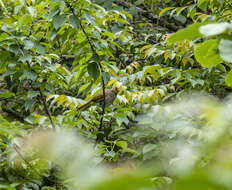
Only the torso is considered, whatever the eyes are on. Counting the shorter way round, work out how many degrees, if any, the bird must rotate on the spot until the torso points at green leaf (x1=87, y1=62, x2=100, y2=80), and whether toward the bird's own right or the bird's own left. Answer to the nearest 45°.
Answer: approximately 90° to the bird's own right

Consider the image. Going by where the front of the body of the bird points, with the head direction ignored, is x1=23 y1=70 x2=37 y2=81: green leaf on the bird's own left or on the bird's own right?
on the bird's own right

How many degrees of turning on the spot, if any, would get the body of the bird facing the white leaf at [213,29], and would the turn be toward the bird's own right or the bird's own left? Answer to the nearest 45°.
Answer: approximately 90° to the bird's own right

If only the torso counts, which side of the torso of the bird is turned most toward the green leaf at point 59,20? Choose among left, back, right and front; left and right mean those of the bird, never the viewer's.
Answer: back
